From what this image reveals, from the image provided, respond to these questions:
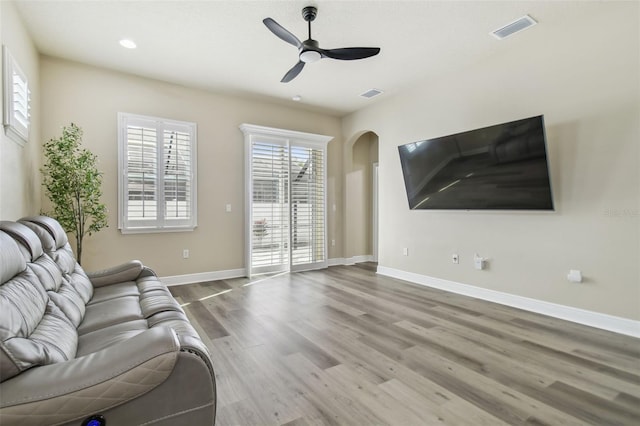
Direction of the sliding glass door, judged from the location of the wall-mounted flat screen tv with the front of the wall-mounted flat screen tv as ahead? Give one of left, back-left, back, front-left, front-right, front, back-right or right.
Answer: front-right

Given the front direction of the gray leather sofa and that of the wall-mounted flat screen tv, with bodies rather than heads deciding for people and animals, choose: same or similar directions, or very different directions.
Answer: very different directions

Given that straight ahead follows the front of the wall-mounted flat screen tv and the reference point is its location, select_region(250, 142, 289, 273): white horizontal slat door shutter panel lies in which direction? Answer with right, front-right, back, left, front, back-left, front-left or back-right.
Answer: front-right

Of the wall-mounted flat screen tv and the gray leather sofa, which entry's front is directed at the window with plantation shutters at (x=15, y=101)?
the wall-mounted flat screen tv

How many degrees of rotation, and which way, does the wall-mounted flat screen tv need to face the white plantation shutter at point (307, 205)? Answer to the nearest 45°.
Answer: approximately 45° to its right

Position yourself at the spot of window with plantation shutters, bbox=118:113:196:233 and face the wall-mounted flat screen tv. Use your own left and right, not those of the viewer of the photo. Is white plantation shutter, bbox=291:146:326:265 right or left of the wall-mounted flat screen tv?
left

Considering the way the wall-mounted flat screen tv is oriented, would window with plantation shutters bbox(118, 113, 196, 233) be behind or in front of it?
in front

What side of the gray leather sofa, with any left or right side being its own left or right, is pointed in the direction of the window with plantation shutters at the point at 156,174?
left

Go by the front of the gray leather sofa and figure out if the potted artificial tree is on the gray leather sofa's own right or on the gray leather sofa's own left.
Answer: on the gray leather sofa's own left

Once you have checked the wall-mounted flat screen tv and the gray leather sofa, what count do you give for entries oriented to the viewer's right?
1

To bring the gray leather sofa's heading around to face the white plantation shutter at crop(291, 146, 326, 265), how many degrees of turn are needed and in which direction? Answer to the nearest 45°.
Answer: approximately 45° to its left

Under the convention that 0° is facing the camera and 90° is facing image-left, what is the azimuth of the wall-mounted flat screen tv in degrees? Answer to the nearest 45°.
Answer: approximately 45°

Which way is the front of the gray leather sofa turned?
to the viewer's right

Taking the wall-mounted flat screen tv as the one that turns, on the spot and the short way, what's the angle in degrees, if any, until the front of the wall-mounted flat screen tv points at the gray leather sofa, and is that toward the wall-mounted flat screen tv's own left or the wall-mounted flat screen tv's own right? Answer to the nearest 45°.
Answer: approximately 45° to the wall-mounted flat screen tv's own left
